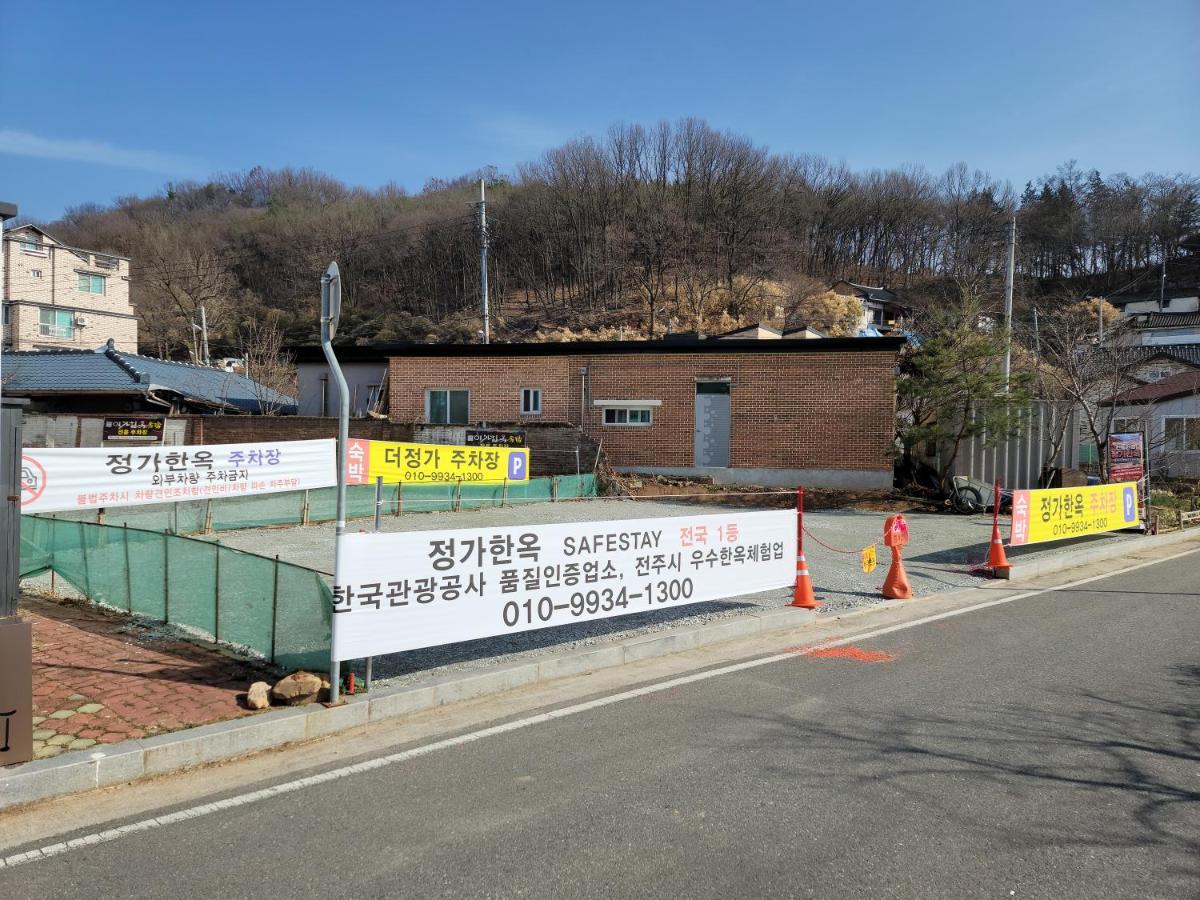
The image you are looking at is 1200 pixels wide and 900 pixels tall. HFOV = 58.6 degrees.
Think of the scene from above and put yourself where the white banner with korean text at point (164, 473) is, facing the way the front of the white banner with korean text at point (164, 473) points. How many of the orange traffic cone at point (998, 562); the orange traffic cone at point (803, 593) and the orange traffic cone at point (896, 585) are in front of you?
3

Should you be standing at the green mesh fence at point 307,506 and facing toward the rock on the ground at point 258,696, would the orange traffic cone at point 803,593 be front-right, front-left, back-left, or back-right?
front-left

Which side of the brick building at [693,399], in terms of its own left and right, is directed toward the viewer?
front

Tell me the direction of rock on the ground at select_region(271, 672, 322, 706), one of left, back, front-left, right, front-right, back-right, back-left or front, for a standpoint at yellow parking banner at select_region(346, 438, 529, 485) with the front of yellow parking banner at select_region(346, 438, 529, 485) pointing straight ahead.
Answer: front-right

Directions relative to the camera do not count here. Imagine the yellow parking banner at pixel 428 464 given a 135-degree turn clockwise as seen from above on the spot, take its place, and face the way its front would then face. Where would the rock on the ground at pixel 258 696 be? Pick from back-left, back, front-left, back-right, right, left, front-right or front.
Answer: left

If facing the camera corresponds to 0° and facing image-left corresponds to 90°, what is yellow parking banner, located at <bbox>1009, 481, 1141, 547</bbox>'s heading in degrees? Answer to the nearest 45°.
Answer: approximately 315°

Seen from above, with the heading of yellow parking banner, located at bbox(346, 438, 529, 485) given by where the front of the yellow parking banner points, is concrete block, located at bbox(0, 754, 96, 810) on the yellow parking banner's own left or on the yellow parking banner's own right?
on the yellow parking banner's own right

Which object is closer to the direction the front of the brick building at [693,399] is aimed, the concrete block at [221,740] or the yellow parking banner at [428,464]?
the concrete block

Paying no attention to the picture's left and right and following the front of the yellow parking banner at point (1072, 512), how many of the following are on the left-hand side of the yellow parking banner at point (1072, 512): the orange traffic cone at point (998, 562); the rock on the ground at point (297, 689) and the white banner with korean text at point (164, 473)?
0

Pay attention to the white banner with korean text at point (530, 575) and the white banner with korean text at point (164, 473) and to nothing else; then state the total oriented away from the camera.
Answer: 0

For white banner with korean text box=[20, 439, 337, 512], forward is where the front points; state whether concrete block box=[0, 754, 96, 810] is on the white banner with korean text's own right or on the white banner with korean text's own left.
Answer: on the white banner with korean text's own right

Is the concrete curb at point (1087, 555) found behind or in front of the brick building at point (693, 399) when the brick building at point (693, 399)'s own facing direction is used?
in front

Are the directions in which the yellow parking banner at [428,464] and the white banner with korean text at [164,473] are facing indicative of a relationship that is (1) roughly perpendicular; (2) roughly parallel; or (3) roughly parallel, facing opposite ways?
roughly parallel

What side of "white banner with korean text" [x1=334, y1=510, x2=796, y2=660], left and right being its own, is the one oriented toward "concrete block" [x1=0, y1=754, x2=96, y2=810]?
right

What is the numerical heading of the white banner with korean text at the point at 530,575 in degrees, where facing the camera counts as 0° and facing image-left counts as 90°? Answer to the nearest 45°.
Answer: approximately 315°
